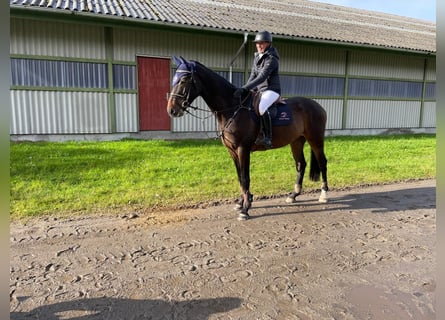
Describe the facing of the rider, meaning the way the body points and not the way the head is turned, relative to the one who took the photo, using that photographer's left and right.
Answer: facing the viewer and to the left of the viewer

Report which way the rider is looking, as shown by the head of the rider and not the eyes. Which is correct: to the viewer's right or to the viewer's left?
to the viewer's left

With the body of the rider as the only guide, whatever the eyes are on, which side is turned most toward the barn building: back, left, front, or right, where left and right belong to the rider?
right

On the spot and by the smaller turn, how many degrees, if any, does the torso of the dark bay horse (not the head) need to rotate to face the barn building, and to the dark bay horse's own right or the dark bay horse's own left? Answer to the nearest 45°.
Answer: approximately 135° to the dark bay horse's own right

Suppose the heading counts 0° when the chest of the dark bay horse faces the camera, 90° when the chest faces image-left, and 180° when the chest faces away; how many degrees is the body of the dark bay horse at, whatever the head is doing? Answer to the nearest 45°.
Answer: approximately 45°
